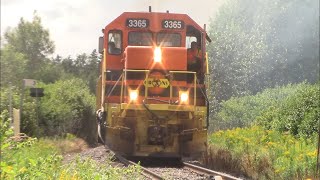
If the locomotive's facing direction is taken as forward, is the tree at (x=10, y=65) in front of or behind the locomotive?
behind

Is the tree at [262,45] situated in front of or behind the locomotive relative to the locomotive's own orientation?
behind

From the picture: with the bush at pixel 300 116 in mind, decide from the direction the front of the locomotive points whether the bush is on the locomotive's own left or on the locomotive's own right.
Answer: on the locomotive's own left

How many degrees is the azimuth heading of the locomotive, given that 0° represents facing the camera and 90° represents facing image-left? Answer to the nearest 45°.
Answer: approximately 0°

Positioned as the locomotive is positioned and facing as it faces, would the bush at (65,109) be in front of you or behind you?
behind
